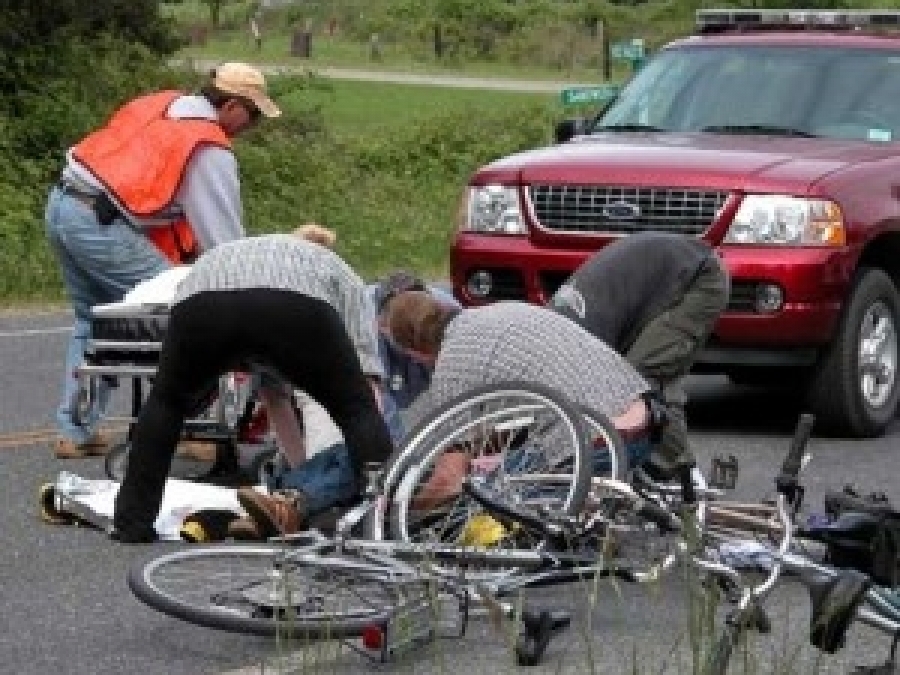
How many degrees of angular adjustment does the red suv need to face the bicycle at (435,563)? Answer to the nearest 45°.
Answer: approximately 45° to its left

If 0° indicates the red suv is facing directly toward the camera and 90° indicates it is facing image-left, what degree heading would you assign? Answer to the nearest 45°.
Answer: approximately 45°

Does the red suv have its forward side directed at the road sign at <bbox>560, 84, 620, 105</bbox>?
no

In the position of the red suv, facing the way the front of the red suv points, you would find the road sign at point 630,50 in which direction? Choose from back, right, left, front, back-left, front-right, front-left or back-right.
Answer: back-right

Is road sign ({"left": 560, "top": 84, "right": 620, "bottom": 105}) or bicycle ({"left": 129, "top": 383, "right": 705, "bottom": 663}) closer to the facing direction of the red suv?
the bicycle

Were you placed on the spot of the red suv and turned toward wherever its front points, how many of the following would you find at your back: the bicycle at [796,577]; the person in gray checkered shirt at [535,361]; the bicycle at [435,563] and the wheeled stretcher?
0

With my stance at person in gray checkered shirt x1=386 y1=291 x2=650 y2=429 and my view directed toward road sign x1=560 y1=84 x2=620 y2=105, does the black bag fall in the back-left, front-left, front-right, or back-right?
back-right

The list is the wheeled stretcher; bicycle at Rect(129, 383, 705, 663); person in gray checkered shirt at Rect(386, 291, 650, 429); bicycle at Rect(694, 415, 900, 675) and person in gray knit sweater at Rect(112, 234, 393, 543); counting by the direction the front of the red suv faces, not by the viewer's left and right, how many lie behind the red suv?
0

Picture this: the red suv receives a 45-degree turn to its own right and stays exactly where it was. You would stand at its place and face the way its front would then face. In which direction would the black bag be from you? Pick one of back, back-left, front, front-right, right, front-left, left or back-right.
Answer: left

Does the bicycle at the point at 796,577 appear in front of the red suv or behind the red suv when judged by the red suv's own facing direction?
in front

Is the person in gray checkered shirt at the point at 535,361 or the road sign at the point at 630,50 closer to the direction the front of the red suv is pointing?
the person in gray checkered shirt
